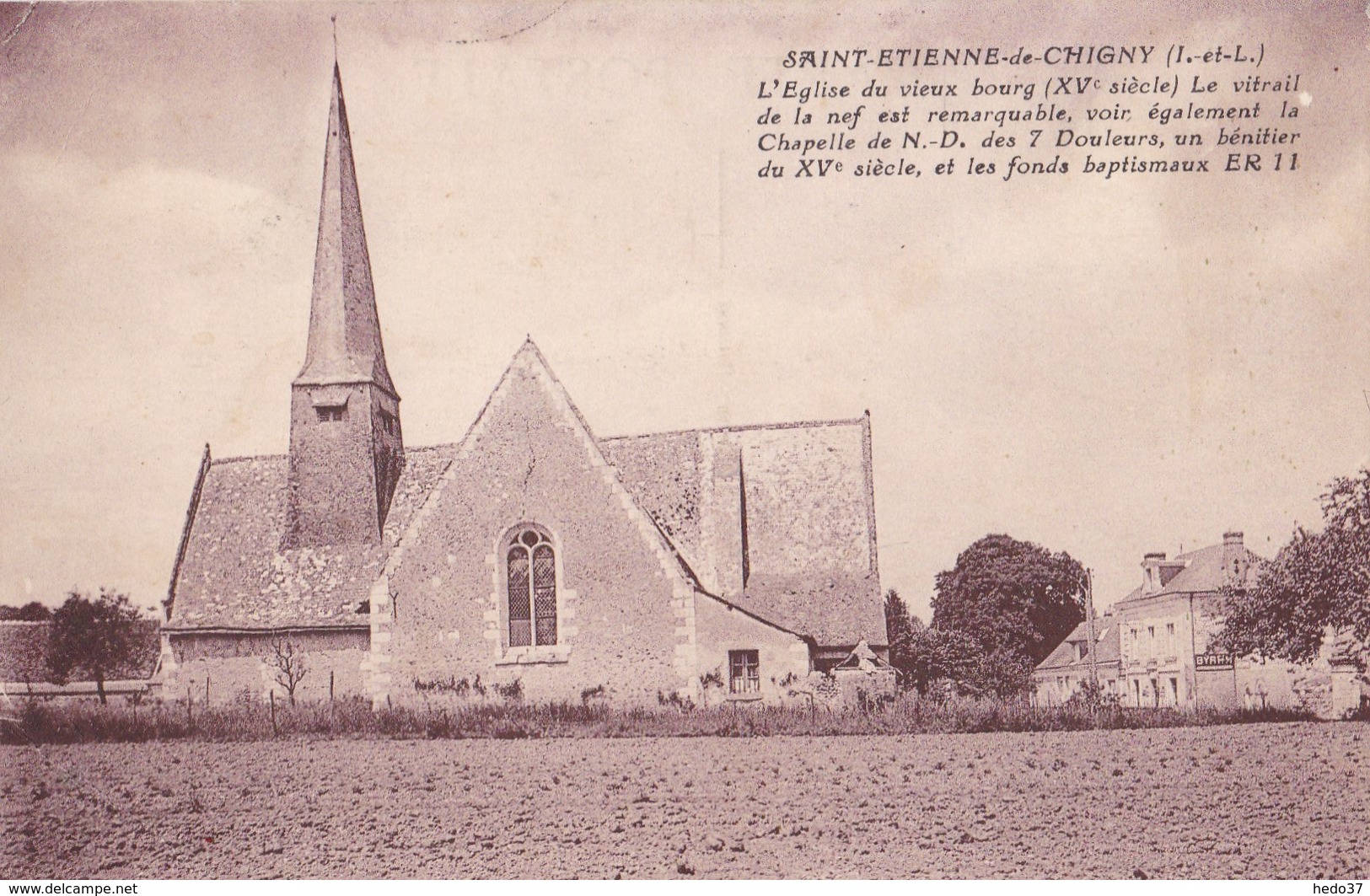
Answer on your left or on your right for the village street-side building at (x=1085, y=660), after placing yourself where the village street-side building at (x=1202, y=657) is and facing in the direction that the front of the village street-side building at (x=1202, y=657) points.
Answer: on your right

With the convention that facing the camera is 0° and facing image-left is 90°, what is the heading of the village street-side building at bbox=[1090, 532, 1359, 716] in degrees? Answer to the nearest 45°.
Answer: approximately 45°
